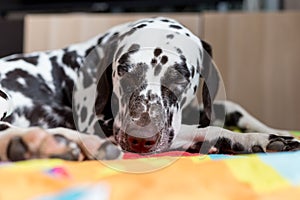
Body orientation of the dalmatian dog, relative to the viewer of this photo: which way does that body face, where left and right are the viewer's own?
facing the viewer and to the right of the viewer
